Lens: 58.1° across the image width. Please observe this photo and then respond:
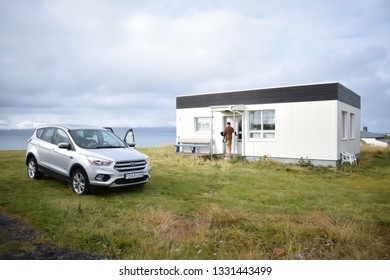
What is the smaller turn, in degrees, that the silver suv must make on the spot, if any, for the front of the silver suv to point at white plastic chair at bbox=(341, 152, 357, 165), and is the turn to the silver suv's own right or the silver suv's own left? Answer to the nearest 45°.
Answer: approximately 45° to the silver suv's own left

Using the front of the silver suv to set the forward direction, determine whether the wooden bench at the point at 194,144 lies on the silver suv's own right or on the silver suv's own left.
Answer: on the silver suv's own left

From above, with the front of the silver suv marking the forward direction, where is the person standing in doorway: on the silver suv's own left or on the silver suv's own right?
on the silver suv's own left

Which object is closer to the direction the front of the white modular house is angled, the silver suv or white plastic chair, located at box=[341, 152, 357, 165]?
the silver suv

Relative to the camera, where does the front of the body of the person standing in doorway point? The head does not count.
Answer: away from the camera

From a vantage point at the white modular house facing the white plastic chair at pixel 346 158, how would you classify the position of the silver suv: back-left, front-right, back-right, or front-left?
front-right

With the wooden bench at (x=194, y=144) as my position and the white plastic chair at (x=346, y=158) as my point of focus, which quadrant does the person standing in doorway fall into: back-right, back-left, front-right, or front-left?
front-right

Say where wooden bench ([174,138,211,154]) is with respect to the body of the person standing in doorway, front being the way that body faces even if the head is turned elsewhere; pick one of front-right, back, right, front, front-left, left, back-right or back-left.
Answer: front-left

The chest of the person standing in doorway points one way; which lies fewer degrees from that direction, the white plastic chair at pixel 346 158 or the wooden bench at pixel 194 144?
the wooden bench

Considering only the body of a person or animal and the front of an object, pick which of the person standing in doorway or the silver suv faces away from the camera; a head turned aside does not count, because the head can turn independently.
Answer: the person standing in doorway

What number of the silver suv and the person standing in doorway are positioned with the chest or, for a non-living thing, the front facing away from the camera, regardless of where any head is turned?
1

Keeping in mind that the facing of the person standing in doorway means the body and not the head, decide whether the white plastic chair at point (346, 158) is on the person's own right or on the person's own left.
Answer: on the person's own right

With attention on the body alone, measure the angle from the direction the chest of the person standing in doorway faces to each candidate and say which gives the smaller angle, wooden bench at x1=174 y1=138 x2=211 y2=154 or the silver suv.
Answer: the wooden bench

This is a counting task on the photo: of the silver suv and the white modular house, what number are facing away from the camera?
0
